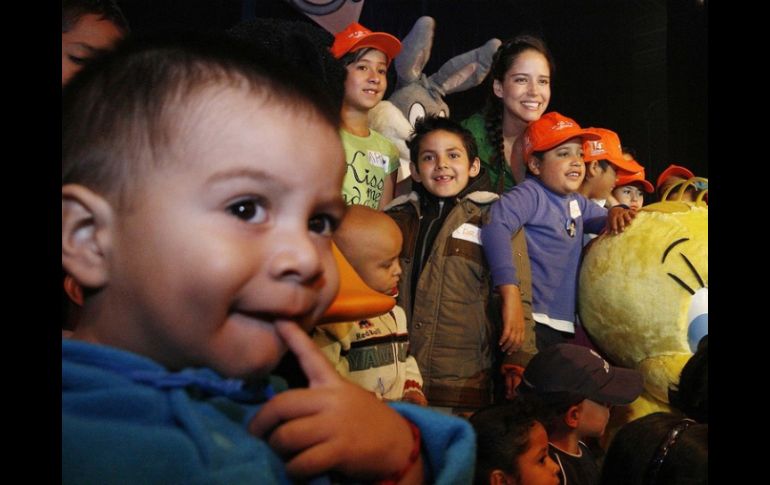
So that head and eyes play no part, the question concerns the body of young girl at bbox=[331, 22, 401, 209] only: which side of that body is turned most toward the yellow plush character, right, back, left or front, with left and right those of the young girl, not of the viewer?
left

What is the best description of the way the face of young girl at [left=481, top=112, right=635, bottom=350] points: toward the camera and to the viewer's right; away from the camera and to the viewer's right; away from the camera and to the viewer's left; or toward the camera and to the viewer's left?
toward the camera and to the viewer's right

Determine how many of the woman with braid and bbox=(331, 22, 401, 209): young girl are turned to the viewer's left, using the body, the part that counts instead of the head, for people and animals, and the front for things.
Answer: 0

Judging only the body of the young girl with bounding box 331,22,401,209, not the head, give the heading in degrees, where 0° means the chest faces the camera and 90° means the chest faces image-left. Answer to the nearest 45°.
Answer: approximately 315°
